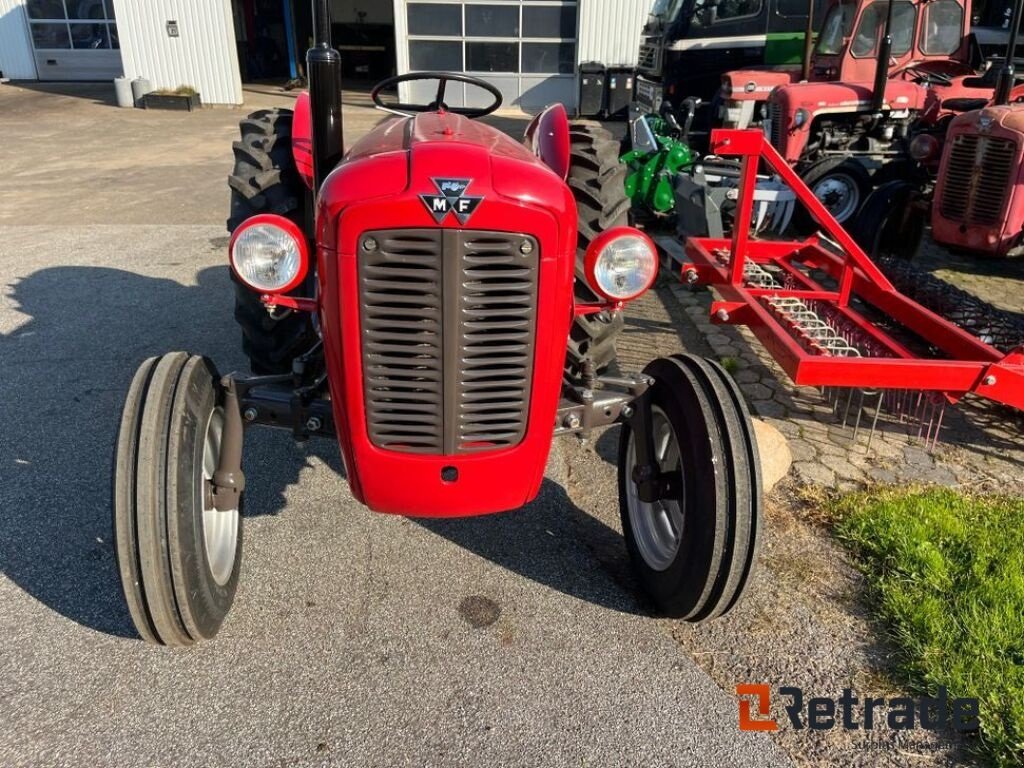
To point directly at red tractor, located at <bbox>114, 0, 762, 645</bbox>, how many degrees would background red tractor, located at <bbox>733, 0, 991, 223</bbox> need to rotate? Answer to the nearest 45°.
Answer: approximately 45° to its left

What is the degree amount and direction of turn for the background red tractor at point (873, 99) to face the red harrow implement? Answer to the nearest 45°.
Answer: approximately 45° to its left

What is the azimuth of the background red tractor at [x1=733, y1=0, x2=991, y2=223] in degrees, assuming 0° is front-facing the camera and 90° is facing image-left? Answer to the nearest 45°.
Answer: approximately 45°

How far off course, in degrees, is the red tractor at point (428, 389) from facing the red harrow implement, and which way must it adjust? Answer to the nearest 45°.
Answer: approximately 135° to its left

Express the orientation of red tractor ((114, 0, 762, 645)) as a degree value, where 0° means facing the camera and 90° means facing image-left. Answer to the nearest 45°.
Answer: approximately 0°
